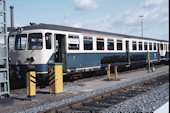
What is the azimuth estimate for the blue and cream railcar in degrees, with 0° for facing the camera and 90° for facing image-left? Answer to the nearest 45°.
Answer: approximately 45°
